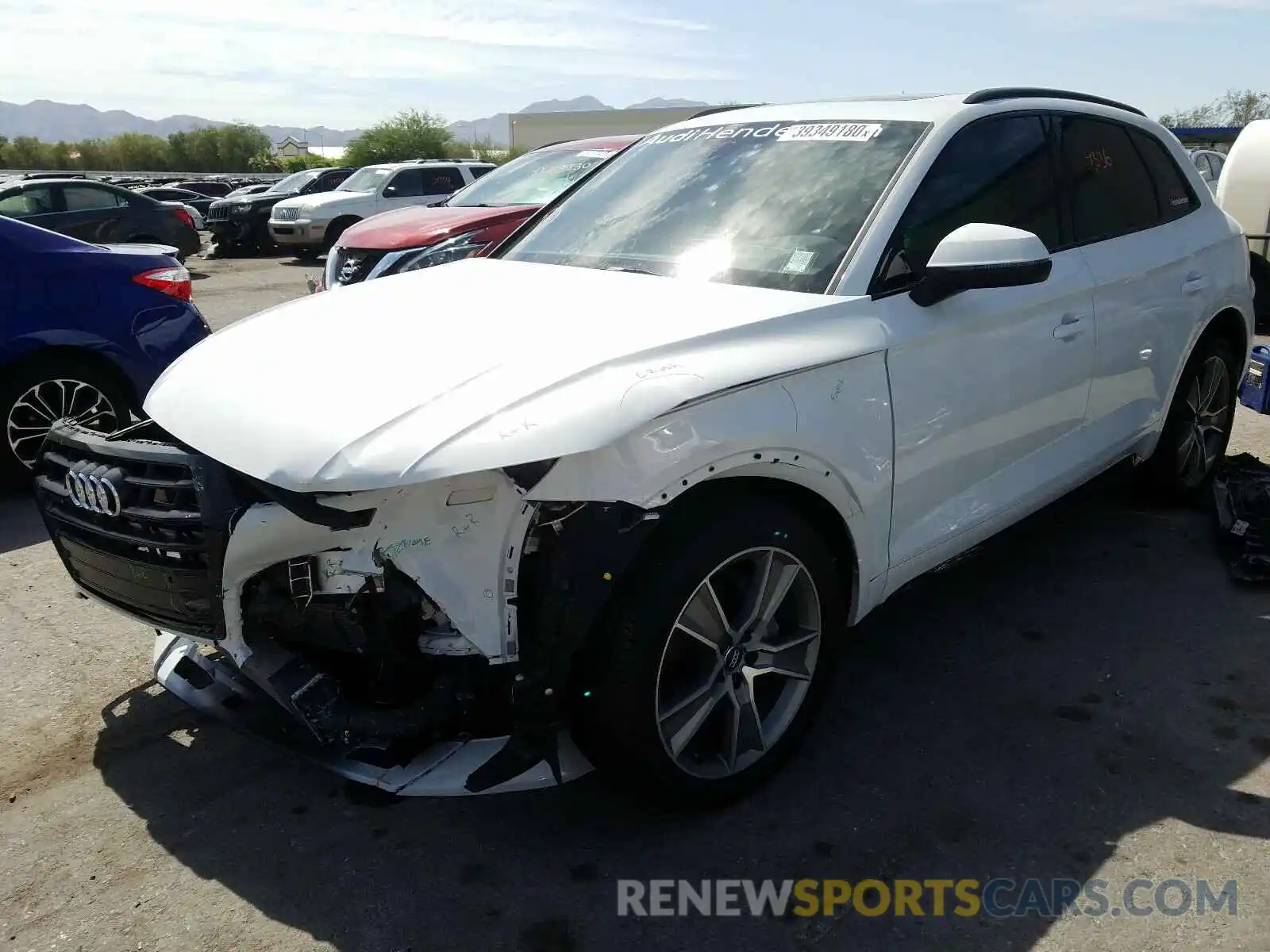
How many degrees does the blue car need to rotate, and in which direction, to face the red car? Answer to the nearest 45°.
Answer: approximately 135° to its right

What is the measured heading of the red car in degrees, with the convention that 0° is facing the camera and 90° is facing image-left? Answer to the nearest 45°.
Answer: approximately 45°

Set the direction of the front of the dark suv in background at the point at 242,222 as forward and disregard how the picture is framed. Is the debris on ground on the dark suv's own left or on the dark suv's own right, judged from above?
on the dark suv's own left

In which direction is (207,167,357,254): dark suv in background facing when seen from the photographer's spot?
facing the viewer and to the left of the viewer

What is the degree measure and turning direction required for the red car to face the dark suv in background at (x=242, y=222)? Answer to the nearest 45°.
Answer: approximately 135° to its right

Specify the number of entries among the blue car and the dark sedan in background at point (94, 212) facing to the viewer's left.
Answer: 2

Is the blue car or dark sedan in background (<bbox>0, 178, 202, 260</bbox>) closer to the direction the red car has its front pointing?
the blue car

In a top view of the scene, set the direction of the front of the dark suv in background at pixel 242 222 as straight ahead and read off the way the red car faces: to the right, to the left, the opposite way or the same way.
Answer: the same way

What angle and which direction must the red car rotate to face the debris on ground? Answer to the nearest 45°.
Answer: approximately 90° to its left

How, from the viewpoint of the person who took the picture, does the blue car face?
facing to the left of the viewer

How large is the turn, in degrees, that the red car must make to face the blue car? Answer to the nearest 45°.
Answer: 0° — it already faces it

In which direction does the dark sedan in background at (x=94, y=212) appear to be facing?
to the viewer's left

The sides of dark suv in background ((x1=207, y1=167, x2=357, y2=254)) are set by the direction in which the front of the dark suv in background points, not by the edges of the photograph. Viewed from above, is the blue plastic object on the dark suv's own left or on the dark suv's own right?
on the dark suv's own left
